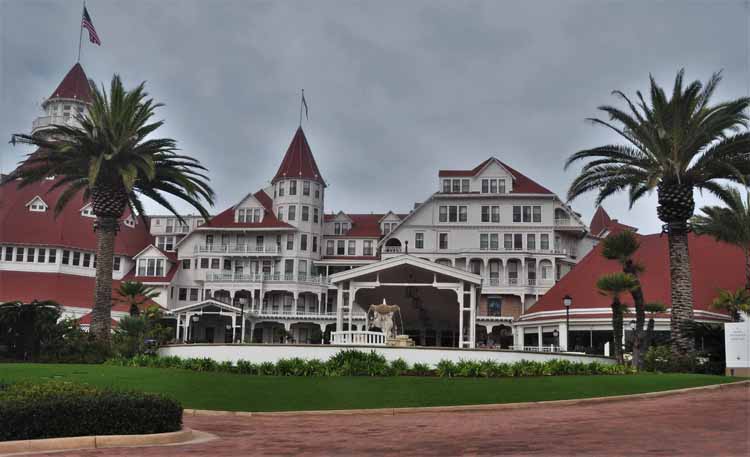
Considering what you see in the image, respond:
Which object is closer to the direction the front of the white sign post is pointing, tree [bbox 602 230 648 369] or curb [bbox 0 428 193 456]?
the curb

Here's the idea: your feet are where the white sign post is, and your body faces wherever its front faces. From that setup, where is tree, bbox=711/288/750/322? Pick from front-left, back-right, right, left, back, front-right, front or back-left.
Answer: back

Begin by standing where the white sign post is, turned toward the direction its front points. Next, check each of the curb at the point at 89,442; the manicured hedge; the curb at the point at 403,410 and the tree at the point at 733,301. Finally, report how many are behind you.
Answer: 1

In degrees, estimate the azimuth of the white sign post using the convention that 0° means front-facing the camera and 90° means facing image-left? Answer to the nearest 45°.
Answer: approximately 0°

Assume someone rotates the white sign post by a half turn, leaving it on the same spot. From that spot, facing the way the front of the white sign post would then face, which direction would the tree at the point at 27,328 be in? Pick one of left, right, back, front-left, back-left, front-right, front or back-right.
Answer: left

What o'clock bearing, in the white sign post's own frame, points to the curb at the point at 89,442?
The curb is roughly at 1 o'clock from the white sign post.

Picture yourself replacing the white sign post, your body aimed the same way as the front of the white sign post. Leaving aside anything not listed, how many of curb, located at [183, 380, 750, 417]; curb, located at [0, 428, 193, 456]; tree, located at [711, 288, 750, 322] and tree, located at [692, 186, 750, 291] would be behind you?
2

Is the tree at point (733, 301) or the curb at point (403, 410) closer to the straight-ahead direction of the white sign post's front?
the curb

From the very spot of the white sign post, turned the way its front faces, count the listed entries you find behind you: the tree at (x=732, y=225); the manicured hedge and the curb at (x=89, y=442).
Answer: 1

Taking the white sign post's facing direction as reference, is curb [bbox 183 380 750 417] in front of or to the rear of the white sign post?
in front

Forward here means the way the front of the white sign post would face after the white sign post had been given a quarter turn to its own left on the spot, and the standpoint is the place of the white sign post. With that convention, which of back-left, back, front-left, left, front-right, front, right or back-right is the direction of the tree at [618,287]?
back-left

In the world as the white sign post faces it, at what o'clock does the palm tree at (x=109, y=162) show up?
The palm tree is roughly at 3 o'clock from the white sign post.

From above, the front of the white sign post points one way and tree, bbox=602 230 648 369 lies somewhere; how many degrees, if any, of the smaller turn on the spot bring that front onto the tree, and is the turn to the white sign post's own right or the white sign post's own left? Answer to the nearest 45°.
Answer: approximately 135° to the white sign post's own right

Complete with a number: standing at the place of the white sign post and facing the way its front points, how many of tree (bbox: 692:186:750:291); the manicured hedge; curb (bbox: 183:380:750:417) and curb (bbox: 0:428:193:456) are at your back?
1

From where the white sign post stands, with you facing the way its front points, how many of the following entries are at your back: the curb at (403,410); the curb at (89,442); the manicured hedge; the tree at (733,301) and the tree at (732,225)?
2

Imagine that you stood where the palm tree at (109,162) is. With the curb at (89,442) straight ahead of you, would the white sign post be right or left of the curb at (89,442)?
left
